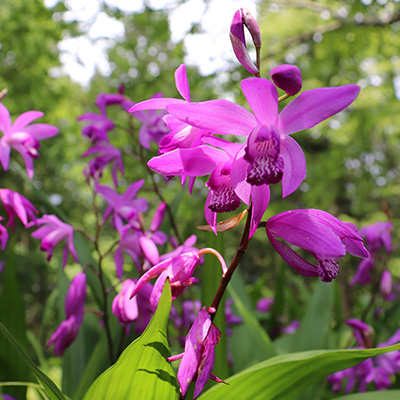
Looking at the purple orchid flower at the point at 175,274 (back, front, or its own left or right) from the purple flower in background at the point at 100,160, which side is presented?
right

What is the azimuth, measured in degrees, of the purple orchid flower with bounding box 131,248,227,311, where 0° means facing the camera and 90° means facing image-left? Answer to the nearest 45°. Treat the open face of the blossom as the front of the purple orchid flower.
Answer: approximately 90°

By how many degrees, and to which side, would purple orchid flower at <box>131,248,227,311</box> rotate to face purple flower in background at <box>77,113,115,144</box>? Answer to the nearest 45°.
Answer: approximately 90° to its right
